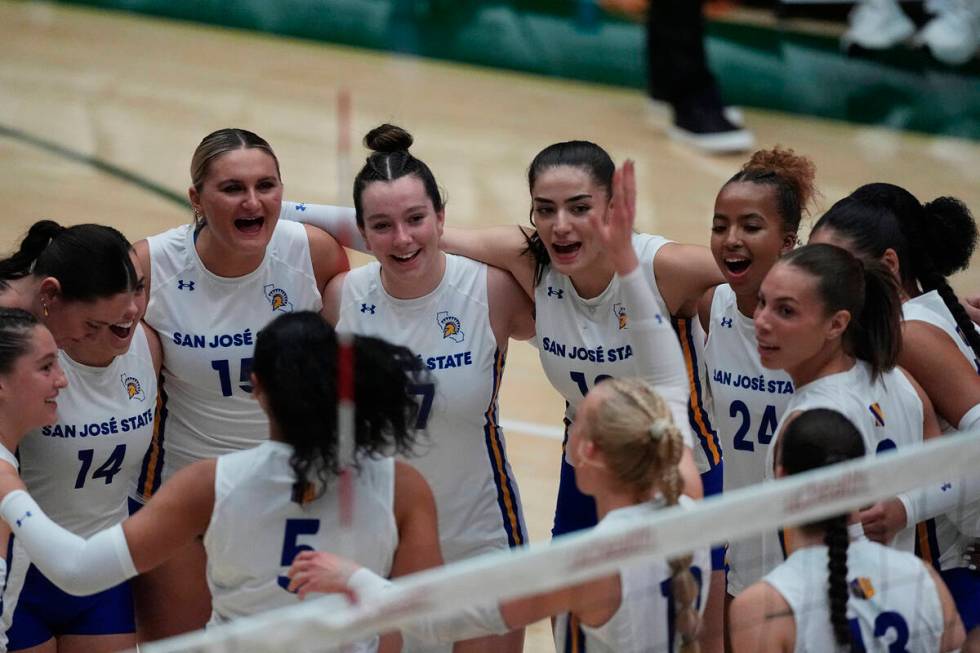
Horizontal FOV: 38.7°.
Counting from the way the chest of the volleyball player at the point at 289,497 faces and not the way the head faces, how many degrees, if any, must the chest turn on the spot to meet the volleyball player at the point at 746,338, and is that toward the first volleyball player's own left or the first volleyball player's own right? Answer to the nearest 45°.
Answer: approximately 45° to the first volleyball player's own right

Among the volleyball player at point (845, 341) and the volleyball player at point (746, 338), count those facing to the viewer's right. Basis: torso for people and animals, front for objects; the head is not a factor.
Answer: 0

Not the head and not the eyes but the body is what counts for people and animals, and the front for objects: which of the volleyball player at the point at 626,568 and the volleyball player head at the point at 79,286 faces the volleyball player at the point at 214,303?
the volleyball player at the point at 626,568

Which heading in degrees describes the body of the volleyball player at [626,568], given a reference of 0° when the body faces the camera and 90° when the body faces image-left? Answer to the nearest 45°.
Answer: approximately 135°

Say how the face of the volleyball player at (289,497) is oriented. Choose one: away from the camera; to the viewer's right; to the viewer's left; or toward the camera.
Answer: away from the camera

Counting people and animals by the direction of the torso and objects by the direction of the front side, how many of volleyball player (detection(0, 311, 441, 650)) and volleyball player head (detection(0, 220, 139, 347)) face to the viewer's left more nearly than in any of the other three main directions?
0

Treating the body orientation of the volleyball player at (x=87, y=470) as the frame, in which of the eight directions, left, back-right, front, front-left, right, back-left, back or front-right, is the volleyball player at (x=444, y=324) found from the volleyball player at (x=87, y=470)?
front-left

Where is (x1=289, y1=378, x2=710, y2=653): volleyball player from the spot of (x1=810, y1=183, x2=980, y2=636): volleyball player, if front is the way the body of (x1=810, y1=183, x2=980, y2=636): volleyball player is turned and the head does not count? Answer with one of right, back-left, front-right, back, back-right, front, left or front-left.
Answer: front-left

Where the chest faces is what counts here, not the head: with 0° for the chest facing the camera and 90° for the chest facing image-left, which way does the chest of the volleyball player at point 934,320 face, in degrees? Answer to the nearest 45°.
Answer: approximately 90°

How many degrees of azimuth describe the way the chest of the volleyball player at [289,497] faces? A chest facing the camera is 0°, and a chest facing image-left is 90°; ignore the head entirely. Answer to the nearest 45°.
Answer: approximately 180°

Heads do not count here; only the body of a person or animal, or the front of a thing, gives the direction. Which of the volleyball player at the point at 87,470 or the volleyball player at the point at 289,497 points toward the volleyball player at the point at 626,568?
the volleyball player at the point at 87,470

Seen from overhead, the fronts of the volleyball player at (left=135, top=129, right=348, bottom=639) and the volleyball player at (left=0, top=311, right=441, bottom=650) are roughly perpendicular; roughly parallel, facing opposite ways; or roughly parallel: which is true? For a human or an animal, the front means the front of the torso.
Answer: roughly parallel, facing opposite ways

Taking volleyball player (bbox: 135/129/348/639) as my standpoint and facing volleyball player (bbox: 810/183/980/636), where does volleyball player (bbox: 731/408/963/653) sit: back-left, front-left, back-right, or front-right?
front-right

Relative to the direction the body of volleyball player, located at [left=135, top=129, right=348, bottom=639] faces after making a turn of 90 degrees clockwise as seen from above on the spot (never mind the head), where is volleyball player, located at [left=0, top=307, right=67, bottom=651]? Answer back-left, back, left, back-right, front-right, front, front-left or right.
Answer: front-left
